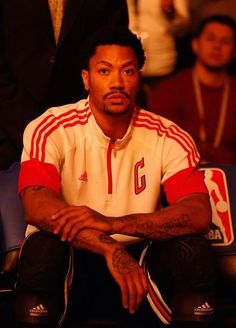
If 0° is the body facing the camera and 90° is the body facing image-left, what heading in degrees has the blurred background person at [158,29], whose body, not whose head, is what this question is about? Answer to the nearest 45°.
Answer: approximately 0°

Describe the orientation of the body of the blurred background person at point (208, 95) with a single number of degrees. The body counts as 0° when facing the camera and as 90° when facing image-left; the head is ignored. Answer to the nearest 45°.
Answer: approximately 0°
